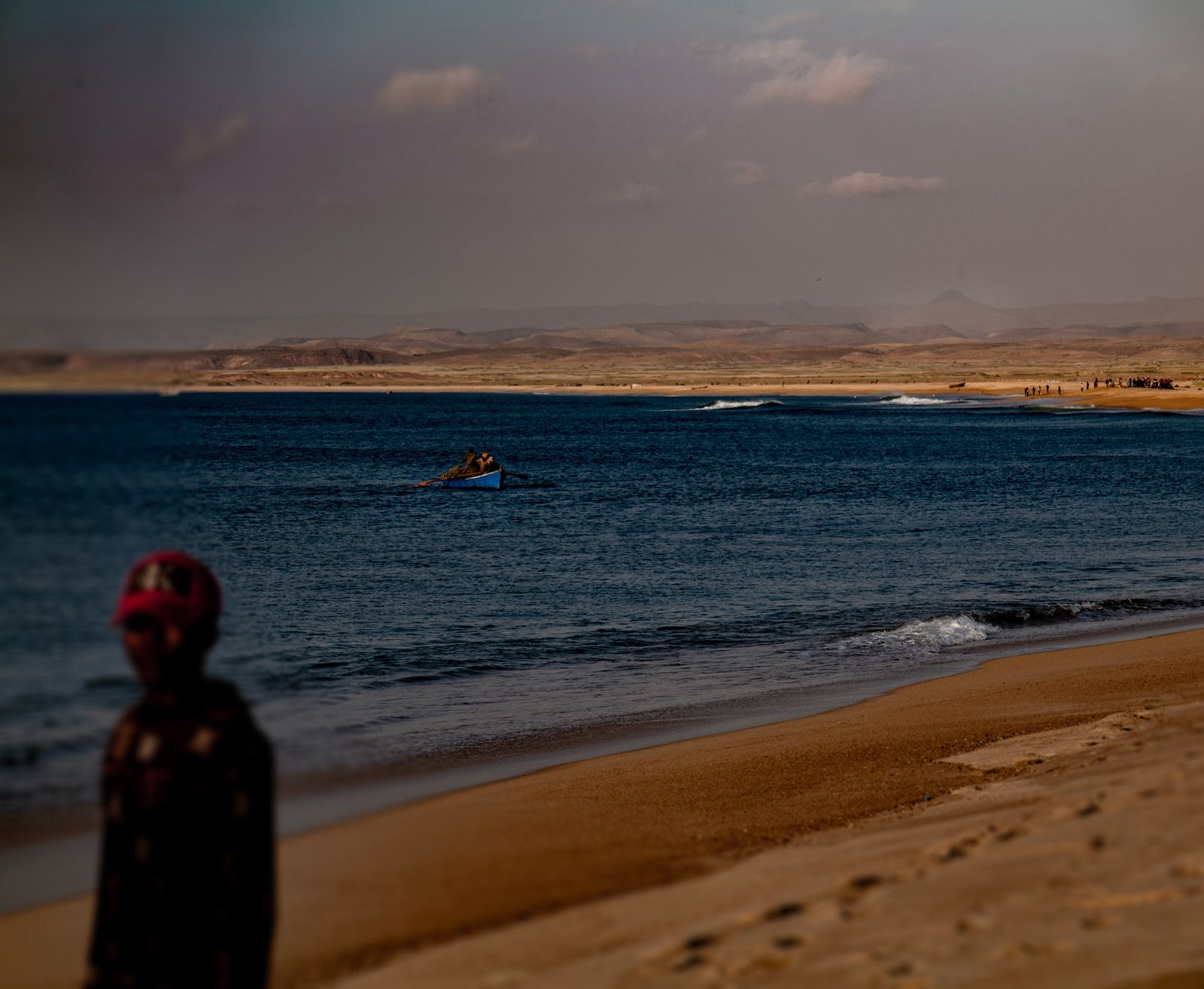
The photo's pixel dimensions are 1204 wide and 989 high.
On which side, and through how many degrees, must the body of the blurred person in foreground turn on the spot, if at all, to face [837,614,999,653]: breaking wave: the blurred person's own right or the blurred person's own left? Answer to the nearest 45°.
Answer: approximately 180°

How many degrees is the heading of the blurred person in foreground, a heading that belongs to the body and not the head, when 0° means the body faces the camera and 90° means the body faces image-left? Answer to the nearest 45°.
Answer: approximately 45°
